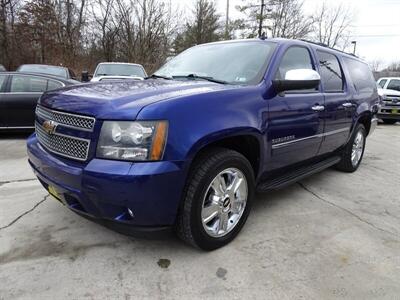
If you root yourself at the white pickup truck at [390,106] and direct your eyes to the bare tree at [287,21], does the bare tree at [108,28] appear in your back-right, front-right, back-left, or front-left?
front-left

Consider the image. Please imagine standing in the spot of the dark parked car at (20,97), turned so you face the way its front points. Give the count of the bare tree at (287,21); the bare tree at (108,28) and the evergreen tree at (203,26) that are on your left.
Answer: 0

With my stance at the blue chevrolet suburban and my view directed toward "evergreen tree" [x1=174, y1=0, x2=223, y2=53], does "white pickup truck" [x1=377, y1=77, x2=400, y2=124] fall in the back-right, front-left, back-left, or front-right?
front-right

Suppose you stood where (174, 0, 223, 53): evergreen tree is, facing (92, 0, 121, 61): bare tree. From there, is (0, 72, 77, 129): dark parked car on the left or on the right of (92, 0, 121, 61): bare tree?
left

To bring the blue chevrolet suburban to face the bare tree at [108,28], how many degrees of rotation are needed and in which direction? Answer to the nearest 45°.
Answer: approximately 135° to its right

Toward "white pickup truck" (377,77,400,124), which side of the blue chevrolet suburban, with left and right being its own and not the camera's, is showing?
back

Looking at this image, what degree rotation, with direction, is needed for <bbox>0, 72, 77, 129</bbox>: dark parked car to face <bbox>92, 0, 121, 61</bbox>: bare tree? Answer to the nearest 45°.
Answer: approximately 90° to its right

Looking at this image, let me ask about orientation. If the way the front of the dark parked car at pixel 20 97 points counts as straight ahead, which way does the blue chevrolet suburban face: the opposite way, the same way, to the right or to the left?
the same way

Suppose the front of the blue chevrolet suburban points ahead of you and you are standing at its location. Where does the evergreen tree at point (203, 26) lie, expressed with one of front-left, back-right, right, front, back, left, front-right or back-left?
back-right

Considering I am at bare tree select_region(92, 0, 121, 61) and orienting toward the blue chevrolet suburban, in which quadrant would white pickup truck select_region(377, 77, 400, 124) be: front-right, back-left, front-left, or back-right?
front-left

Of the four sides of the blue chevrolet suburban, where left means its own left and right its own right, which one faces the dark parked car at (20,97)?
right

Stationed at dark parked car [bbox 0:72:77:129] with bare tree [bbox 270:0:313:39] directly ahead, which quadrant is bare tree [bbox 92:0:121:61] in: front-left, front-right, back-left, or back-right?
front-left

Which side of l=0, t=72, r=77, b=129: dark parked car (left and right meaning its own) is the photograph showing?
left

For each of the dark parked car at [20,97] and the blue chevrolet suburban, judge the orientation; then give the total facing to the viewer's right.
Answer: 0

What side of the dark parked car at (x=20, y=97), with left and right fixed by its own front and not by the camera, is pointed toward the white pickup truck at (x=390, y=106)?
back

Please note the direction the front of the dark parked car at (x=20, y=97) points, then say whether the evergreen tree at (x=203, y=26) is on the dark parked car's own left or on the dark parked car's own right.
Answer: on the dark parked car's own right

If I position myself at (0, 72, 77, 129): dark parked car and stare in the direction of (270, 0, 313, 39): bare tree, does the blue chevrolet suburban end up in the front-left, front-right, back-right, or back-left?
back-right
